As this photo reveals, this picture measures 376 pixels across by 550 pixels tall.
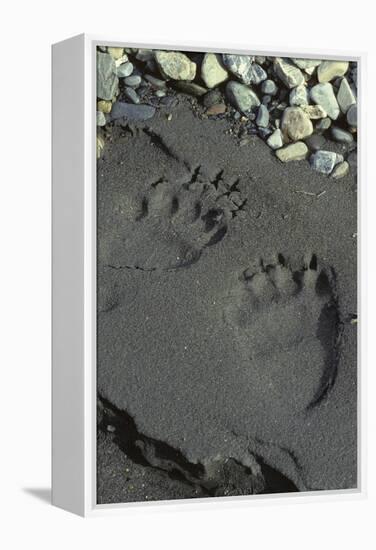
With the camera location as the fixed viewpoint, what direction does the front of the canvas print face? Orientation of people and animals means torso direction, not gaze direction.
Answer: facing the viewer and to the right of the viewer
